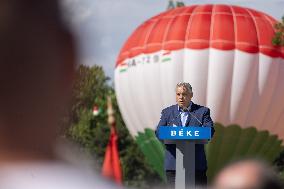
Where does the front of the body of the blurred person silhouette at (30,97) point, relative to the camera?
away from the camera

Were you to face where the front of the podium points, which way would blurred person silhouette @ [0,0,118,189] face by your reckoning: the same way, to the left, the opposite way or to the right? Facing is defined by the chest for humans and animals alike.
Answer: the opposite way

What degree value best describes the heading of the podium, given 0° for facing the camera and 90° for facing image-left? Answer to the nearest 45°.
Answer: approximately 0°

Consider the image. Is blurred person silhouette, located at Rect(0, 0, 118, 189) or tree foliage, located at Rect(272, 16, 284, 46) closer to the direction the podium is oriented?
the blurred person silhouette

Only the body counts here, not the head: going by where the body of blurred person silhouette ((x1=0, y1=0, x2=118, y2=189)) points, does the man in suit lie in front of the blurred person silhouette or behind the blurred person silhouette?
in front

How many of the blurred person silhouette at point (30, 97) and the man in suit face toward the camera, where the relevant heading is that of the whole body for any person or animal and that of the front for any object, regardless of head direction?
1

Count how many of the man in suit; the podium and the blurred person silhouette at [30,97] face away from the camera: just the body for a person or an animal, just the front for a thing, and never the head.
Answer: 1

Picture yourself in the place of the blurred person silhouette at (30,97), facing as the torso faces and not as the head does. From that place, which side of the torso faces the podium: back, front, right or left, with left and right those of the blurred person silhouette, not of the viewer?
front

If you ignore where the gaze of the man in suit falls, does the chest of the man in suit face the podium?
yes

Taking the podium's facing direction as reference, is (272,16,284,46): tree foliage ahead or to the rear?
to the rear

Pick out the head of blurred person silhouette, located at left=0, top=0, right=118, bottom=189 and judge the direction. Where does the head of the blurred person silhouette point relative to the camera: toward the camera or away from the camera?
away from the camera

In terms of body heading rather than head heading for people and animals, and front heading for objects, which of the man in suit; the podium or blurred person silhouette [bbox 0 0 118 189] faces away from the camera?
the blurred person silhouette

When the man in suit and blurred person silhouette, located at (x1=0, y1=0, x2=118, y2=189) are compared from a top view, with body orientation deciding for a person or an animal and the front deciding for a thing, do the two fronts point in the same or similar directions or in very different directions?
very different directions
